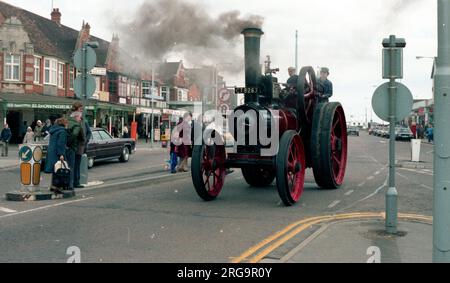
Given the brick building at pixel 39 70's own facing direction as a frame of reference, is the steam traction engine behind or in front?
in front

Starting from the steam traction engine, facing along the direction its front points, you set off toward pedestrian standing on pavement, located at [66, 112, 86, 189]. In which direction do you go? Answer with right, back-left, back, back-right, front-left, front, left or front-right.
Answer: front-right

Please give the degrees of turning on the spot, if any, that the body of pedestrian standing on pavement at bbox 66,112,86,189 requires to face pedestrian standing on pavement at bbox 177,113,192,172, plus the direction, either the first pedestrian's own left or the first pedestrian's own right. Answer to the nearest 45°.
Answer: approximately 45° to the first pedestrian's own left

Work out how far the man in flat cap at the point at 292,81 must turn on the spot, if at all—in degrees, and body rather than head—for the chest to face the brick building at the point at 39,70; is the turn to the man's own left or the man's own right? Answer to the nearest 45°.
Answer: approximately 90° to the man's own right

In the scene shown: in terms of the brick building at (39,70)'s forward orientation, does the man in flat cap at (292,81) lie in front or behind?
in front

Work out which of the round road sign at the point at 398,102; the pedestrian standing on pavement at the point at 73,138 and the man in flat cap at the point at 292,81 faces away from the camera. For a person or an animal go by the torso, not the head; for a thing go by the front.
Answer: the round road sign

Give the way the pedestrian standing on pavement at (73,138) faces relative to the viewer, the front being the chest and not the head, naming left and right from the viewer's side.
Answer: facing to the right of the viewer

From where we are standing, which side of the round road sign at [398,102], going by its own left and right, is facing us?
back

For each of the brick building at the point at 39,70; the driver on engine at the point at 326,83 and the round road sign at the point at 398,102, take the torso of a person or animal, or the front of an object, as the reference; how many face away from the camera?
1

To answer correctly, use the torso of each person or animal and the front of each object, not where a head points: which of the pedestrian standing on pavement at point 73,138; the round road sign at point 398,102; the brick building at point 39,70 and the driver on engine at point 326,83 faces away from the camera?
the round road sign

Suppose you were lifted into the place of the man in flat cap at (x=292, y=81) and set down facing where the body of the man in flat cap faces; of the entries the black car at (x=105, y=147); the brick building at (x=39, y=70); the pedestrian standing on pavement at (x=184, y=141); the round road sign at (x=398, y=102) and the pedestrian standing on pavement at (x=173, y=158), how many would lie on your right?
4

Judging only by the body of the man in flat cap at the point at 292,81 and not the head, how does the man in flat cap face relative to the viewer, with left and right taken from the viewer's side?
facing the viewer and to the left of the viewer

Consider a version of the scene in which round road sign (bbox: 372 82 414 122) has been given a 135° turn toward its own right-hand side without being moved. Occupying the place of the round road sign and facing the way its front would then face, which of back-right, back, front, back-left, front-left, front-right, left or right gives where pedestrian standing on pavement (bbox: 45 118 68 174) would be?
back-right

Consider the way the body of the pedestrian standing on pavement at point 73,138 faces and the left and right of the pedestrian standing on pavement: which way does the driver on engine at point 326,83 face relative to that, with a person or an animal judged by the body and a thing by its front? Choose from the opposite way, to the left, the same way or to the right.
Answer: the opposite way
